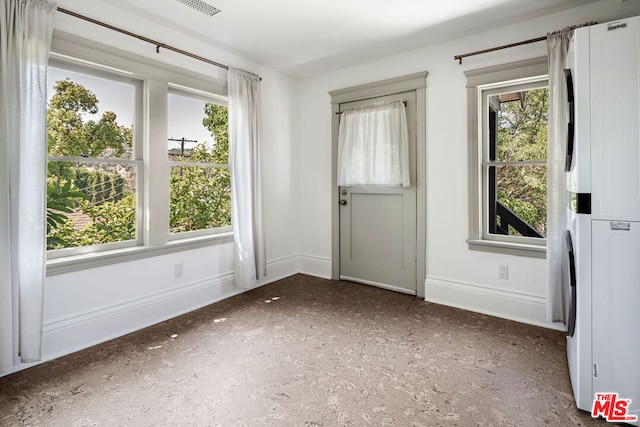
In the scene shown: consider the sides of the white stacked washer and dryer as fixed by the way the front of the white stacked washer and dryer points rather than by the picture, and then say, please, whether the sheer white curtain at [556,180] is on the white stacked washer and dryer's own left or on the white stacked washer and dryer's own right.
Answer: on the white stacked washer and dryer's own right

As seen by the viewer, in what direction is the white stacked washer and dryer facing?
to the viewer's left

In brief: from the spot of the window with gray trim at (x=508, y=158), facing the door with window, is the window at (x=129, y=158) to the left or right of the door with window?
left

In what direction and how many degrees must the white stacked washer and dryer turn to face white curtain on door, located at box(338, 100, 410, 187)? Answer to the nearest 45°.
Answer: approximately 45° to its right

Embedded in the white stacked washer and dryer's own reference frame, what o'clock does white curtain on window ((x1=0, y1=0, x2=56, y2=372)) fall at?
The white curtain on window is roughly at 11 o'clock from the white stacked washer and dryer.

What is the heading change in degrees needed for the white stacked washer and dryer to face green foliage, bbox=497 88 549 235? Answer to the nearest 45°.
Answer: approximately 90° to its right

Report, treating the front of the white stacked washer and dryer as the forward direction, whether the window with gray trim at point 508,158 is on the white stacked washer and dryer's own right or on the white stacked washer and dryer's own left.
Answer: on the white stacked washer and dryer's own right

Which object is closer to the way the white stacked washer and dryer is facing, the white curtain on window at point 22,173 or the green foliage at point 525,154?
the white curtain on window
